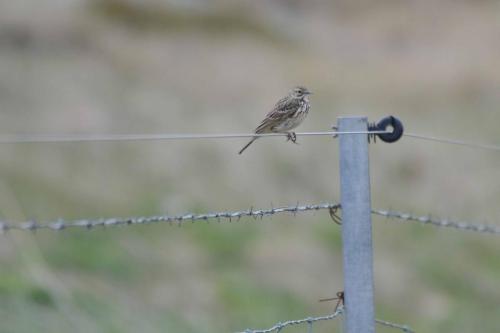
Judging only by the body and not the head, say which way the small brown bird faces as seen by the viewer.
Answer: to the viewer's right
